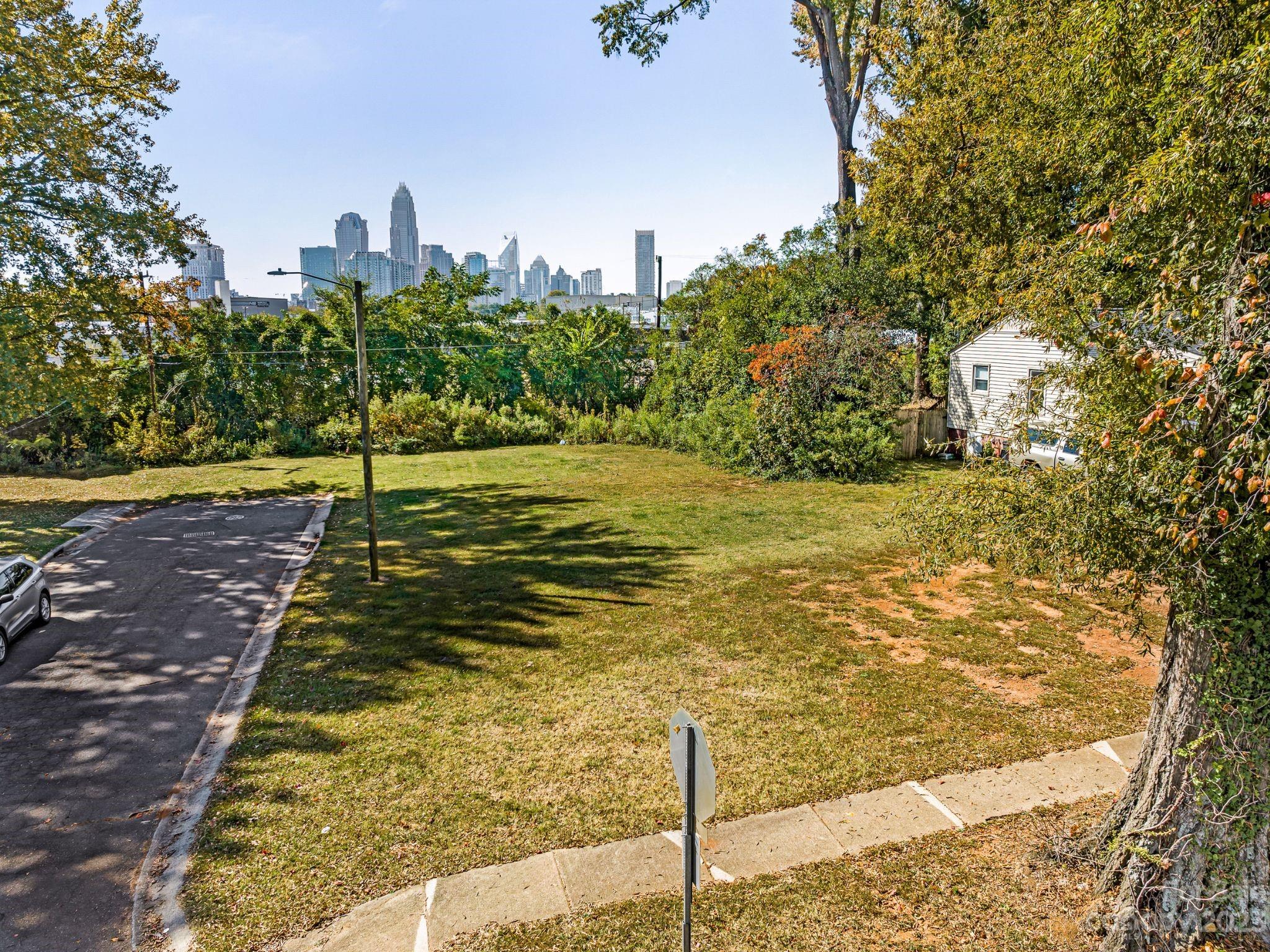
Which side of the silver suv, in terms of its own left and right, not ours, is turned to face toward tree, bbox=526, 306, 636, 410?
back

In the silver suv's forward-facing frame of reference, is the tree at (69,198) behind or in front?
behind

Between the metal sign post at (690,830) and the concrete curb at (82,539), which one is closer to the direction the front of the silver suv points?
the metal sign post

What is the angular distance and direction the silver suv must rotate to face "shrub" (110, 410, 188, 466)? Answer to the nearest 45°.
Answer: approximately 135° to its right

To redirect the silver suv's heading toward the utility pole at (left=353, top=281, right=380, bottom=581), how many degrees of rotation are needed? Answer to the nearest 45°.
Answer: approximately 135° to its left

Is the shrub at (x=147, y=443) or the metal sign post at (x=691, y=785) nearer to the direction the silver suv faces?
the metal sign post

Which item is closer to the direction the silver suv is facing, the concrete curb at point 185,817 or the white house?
the concrete curb

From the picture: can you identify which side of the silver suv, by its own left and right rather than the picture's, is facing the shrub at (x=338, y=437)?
back

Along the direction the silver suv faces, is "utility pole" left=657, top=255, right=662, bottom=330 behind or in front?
behind

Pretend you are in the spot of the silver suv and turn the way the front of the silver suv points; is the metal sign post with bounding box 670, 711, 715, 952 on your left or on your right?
on your left

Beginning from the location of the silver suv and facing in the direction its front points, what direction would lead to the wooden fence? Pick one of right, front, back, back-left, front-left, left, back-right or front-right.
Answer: back-left

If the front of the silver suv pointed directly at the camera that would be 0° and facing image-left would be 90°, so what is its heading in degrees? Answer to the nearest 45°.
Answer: approximately 45°

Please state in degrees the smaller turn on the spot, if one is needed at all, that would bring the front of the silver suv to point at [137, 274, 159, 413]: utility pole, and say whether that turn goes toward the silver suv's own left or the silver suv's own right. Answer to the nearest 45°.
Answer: approximately 135° to the silver suv's own right
